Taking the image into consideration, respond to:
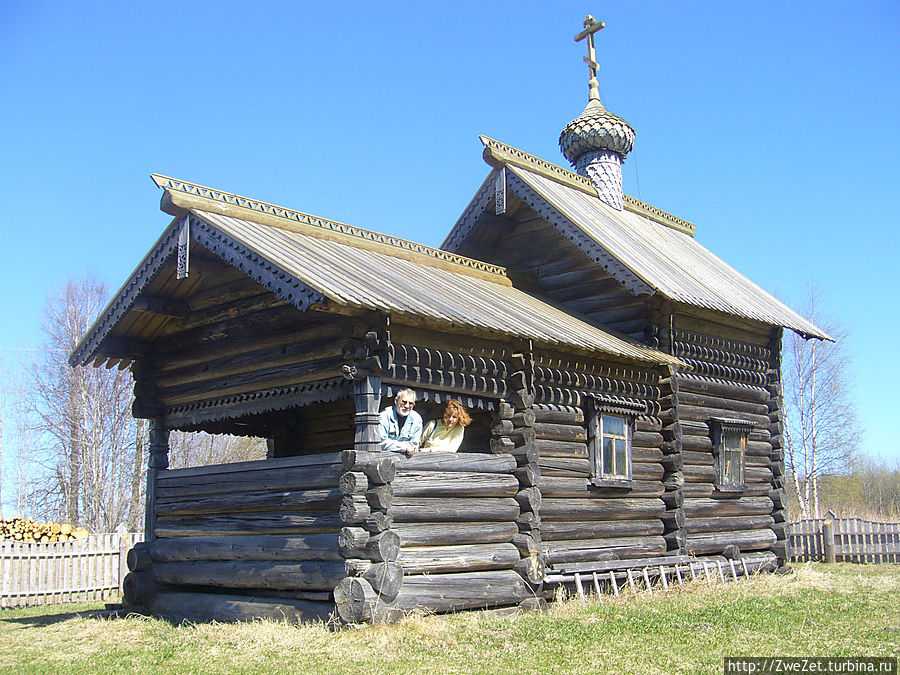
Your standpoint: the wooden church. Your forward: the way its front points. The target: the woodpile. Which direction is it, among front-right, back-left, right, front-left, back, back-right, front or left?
right

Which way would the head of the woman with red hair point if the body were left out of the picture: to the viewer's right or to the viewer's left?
to the viewer's left

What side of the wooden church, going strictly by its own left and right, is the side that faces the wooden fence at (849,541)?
back

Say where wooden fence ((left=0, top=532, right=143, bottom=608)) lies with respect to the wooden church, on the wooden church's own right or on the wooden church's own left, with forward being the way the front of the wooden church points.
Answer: on the wooden church's own right

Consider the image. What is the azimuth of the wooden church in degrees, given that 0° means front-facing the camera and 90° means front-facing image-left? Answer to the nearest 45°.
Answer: approximately 45°
